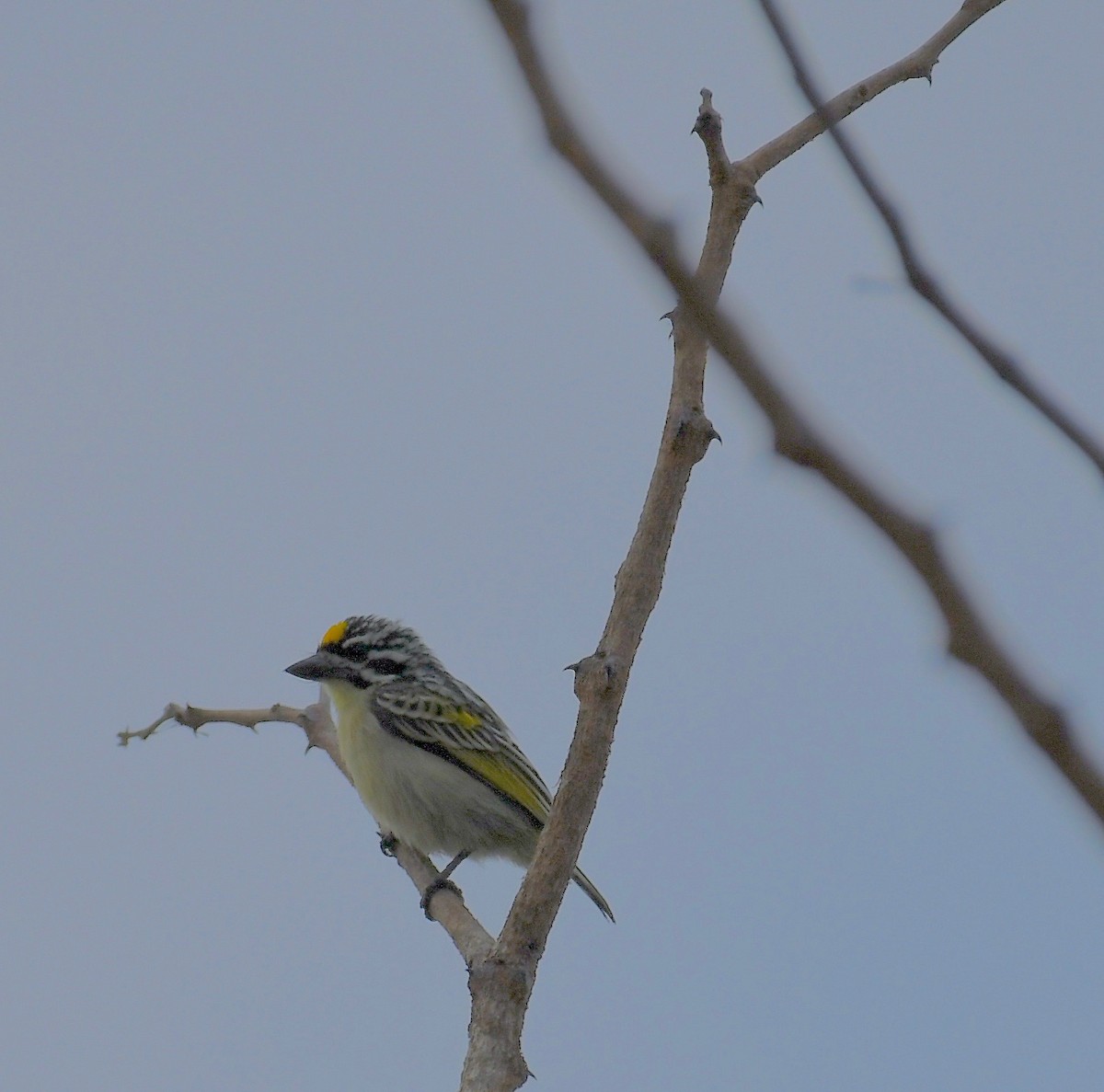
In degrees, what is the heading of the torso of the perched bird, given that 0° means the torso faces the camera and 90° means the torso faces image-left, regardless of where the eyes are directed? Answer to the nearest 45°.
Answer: approximately 90°
